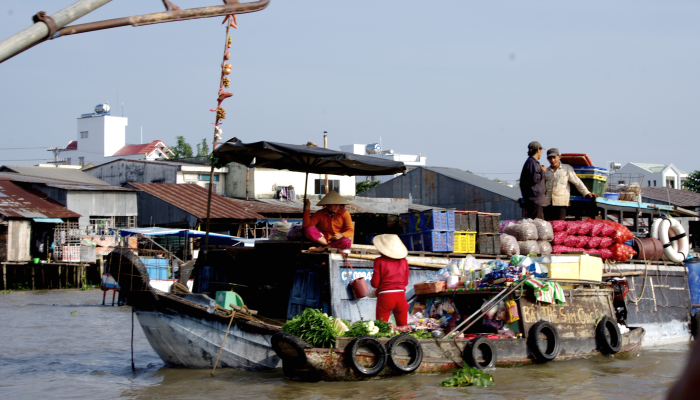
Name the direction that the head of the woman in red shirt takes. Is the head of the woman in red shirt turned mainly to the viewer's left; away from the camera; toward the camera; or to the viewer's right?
away from the camera

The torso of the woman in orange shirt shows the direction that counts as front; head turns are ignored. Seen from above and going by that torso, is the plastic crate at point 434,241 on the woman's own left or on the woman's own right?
on the woman's own left

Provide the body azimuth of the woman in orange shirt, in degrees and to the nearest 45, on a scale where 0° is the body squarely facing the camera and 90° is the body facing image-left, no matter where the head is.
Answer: approximately 0°

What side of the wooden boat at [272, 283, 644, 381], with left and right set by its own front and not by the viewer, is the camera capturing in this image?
left

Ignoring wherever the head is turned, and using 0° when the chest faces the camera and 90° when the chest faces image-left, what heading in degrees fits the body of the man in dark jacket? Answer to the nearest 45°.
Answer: approximately 270°

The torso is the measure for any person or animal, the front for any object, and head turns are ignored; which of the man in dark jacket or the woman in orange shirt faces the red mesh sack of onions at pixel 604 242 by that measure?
the man in dark jacket

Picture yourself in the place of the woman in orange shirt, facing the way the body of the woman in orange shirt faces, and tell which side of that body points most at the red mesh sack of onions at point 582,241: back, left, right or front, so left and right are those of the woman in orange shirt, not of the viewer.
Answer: left

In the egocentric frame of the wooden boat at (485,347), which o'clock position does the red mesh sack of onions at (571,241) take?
The red mesh sack of onions is roughly at 4 o'clock from the wooden boat.

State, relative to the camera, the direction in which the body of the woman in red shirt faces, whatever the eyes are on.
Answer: away from the camera
